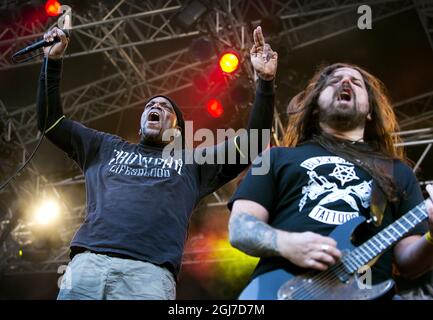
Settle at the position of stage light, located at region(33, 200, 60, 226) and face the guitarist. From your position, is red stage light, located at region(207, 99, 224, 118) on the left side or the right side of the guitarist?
left

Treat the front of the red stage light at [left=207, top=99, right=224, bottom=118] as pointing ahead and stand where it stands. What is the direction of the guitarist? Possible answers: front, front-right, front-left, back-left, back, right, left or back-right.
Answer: front

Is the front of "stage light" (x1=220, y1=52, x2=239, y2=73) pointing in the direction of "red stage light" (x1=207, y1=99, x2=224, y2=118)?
no

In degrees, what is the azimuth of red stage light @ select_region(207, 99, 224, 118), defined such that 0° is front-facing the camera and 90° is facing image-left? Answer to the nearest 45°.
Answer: approximately 0°

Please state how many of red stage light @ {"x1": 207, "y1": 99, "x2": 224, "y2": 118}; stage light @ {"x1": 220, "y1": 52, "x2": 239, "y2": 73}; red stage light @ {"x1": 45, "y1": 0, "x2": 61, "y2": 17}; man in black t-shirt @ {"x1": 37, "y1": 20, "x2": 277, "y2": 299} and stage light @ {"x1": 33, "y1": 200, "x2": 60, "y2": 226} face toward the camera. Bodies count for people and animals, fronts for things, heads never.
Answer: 5

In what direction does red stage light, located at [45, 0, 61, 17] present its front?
toward the camera

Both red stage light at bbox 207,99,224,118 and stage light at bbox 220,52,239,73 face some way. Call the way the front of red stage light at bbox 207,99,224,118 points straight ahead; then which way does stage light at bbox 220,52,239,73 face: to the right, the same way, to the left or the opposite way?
the same way

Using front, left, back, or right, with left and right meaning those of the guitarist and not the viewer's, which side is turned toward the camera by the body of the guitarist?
front

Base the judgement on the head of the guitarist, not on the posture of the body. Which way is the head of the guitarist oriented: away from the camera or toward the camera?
toward the camera

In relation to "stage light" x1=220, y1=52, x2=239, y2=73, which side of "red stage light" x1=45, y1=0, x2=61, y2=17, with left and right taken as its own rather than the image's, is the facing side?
left

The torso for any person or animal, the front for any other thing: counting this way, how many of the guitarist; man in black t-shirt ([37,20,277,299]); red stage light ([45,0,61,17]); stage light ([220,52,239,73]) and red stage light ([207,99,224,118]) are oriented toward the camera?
5

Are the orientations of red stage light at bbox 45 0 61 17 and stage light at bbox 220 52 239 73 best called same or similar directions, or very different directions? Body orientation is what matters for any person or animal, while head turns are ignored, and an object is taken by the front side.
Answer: same or similar directions

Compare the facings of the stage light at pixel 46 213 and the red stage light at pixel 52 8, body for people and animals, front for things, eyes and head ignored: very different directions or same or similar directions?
same or similar directions

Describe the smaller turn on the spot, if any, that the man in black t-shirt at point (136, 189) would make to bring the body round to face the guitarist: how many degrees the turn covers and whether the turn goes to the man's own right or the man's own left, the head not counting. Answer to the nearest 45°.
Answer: approximately 45° to the man's own left

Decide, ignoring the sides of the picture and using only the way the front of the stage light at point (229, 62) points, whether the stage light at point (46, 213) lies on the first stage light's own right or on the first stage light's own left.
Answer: on the first stage light's own right

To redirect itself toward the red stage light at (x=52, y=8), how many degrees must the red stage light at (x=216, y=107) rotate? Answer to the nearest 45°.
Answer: approximately 45° to its right

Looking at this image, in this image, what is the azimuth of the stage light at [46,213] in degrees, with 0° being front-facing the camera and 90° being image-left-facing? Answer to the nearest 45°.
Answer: approximately 0°
